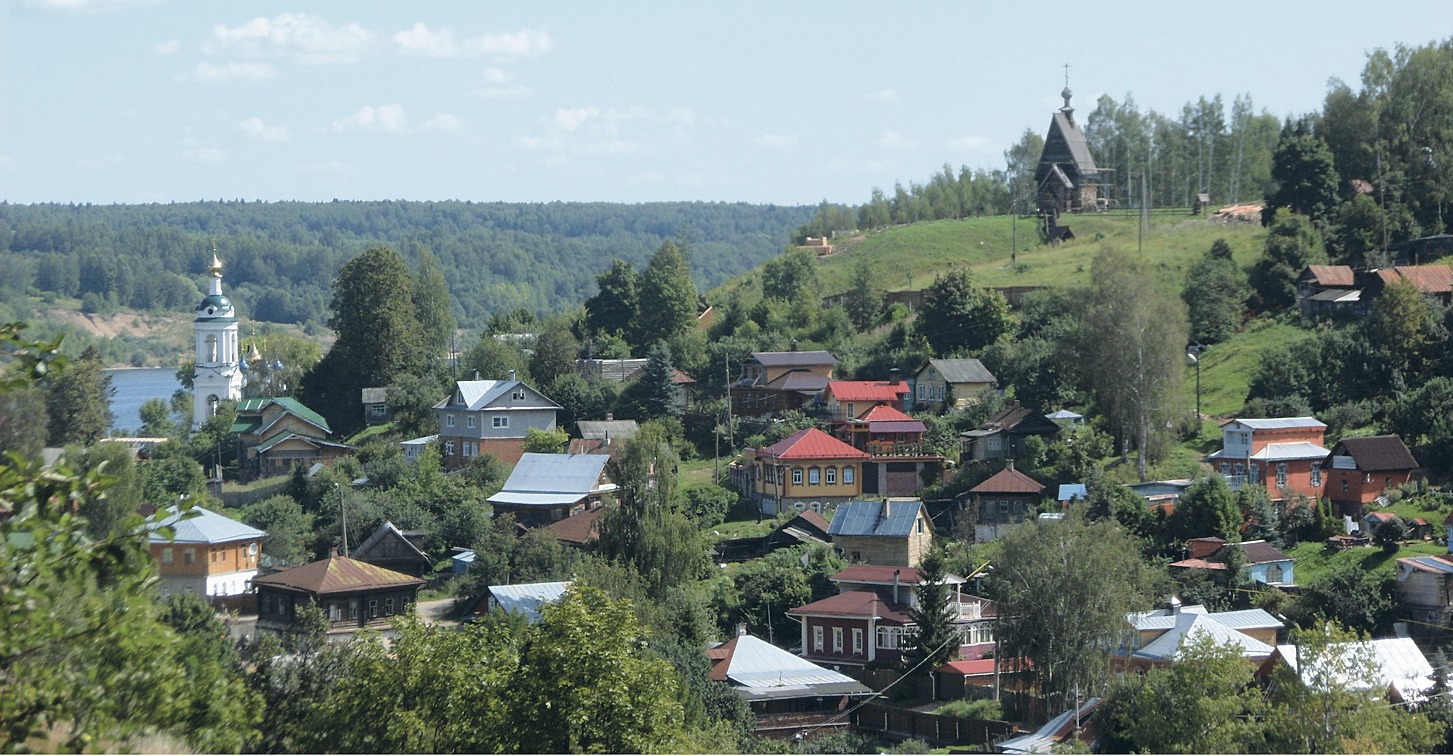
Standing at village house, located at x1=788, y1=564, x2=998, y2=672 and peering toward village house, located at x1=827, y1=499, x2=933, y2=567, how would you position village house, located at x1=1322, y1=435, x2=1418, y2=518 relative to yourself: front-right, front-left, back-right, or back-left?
front-right

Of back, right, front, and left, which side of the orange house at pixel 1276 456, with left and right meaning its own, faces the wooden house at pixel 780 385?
right

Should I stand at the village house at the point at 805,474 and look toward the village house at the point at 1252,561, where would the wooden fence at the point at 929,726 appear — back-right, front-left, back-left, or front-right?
front-right

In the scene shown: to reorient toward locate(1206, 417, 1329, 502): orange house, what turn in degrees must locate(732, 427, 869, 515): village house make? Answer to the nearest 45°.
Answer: approximately 45° to its left

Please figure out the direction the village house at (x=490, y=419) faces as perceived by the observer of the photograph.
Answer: facing the viewer and to the left of the viewer

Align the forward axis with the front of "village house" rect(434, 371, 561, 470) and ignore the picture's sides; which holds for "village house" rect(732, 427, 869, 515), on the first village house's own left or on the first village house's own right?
on the first village house's own left

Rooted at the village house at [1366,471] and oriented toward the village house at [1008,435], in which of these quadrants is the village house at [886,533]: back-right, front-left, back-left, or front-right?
front-left

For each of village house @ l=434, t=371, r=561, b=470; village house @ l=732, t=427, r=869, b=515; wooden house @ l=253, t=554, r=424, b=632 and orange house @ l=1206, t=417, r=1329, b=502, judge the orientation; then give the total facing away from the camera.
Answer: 0

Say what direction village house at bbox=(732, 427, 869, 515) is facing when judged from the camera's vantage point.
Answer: facing the viewer

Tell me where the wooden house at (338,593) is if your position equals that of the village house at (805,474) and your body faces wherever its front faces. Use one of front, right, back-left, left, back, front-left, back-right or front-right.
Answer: front-right

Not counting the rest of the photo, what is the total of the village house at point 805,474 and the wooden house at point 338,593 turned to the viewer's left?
0

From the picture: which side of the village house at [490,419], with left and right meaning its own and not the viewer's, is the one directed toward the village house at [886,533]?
left
